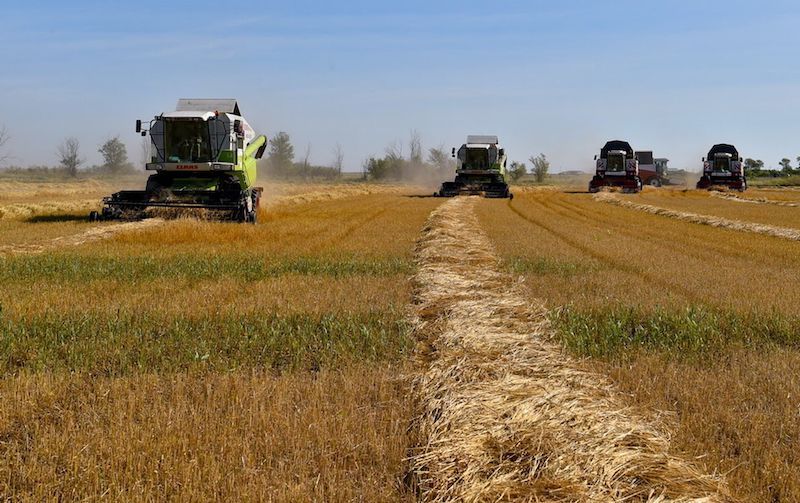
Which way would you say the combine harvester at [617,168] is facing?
toward the camera

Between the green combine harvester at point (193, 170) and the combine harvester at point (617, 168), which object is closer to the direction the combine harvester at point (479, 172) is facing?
the green combine harvester

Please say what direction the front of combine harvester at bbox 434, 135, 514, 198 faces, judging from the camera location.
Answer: facing the viewer

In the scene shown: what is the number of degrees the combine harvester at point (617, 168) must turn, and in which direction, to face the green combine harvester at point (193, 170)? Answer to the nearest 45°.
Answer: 0° — it already faces it

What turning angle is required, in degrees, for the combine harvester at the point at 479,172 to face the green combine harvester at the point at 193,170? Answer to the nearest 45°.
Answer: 0° — it already faces it

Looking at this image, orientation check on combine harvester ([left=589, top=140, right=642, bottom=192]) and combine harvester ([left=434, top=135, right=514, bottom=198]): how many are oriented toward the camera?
2

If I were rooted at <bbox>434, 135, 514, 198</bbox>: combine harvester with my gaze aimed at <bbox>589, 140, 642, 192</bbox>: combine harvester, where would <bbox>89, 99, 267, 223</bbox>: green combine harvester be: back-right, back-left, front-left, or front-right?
back-right

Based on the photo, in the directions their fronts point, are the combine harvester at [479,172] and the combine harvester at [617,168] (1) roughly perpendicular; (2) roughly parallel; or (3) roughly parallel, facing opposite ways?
roughly parallel

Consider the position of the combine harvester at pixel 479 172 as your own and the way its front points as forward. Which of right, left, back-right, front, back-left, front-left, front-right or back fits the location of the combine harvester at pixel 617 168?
back-left
